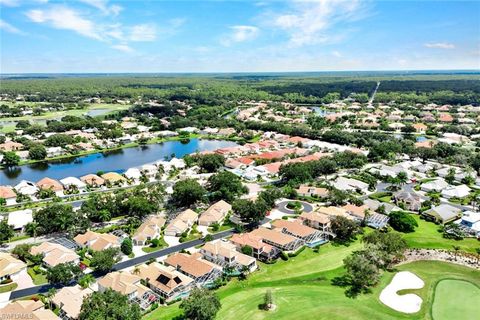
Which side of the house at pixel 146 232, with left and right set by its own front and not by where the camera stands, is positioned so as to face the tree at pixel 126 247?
right

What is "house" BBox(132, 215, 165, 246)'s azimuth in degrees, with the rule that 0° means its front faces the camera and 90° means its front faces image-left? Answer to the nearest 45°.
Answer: approximately 315°

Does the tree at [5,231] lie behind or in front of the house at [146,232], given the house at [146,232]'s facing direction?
behind

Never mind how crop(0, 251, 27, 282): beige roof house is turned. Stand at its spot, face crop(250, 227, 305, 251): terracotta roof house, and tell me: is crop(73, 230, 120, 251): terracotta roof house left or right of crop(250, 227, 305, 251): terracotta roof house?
left

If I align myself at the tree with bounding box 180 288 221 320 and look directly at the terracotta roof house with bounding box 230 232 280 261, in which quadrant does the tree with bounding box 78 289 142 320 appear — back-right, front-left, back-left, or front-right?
back-left

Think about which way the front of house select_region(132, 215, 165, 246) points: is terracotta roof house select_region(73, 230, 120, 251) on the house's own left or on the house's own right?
on the house's own right

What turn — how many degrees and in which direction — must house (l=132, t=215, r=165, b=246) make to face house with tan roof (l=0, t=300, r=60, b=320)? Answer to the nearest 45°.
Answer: approximately 90° to its right

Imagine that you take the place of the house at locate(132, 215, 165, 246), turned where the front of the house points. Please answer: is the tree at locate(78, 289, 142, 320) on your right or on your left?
on your right

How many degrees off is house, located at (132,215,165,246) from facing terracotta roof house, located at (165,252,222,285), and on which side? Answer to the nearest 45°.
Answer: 0° — it already faces it
